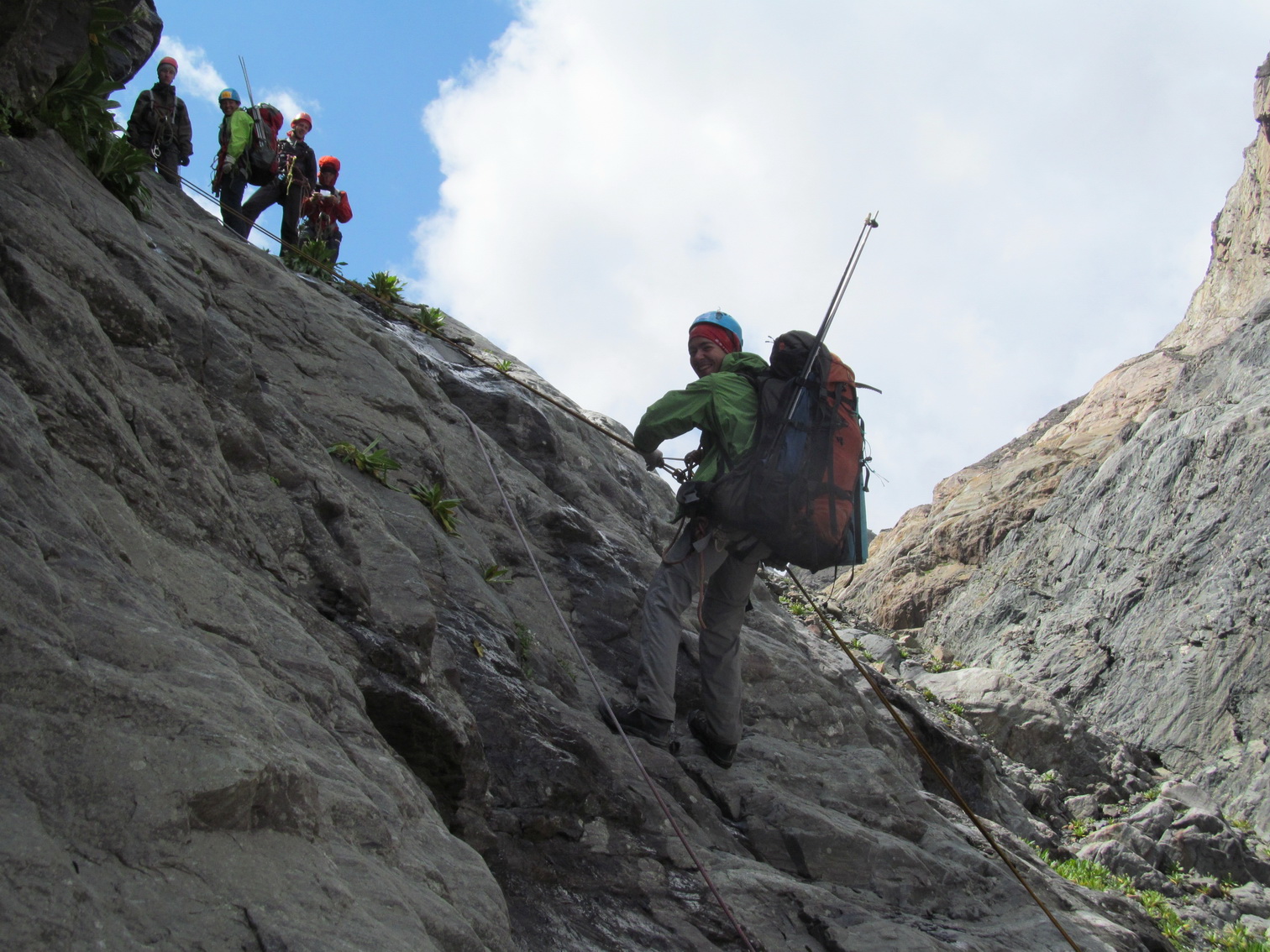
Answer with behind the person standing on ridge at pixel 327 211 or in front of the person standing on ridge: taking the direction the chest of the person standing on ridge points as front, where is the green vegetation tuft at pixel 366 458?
in front

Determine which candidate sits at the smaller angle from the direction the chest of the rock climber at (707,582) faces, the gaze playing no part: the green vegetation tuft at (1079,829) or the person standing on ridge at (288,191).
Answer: the person standing on ridge

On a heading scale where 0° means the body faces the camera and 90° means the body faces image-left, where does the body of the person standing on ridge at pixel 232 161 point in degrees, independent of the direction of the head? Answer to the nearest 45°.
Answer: approximately 45°

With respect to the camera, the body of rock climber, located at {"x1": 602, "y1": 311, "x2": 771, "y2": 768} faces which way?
to the viewer's left

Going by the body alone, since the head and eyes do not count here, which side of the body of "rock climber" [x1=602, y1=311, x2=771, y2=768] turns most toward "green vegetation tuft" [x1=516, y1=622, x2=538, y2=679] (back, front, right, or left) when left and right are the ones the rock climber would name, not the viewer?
front

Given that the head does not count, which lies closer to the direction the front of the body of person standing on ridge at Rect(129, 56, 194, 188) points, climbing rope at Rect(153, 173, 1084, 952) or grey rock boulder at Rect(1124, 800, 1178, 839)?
the climbing rope

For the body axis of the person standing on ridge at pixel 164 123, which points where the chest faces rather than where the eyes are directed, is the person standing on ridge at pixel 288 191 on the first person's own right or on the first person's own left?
on the first person's own left

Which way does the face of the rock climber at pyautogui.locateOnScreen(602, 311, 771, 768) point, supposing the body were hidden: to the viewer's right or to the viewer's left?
to the viewer's left

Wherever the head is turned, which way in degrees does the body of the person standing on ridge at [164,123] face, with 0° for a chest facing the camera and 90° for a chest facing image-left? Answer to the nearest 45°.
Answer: approximately 0°
